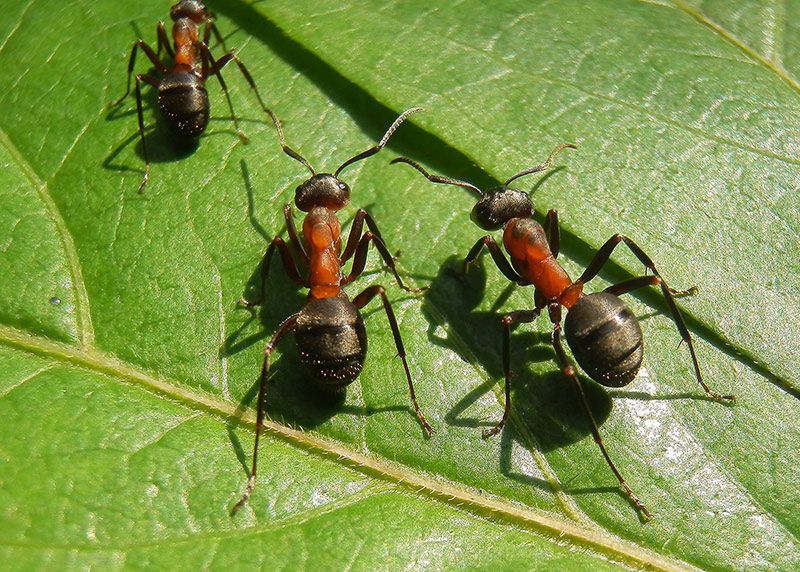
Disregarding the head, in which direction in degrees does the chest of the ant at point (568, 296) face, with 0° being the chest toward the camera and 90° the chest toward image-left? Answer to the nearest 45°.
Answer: approximately 135°

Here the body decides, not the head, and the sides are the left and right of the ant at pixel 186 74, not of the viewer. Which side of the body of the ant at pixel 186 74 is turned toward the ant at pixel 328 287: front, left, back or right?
back

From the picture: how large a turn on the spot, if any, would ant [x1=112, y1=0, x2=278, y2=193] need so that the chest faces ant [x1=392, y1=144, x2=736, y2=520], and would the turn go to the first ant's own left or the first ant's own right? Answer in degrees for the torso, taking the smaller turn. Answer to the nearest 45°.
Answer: approximately 135° to the first ant's own right

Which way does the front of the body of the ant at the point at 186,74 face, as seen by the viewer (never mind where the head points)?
away from the camera

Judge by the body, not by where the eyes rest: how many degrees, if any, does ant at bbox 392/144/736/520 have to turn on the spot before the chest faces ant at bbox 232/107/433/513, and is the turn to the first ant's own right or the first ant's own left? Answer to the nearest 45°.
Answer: approximately 45° to the first ant's own left

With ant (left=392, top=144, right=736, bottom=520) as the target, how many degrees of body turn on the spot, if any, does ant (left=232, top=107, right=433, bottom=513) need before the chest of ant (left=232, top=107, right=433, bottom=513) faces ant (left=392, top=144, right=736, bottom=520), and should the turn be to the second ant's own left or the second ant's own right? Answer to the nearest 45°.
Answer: approximately 90° to the second ant's own right

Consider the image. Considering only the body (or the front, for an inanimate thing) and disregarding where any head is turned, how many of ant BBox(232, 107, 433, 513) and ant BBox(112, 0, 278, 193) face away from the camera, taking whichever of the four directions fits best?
2

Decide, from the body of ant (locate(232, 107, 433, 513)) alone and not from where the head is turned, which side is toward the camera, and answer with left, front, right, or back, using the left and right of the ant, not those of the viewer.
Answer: back

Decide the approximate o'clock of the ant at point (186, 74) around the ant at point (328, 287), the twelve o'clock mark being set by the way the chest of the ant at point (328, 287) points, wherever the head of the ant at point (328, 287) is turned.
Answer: the ant at point (186, 74) is roughly at 11 o'clock from the ant at point (328, 287).
